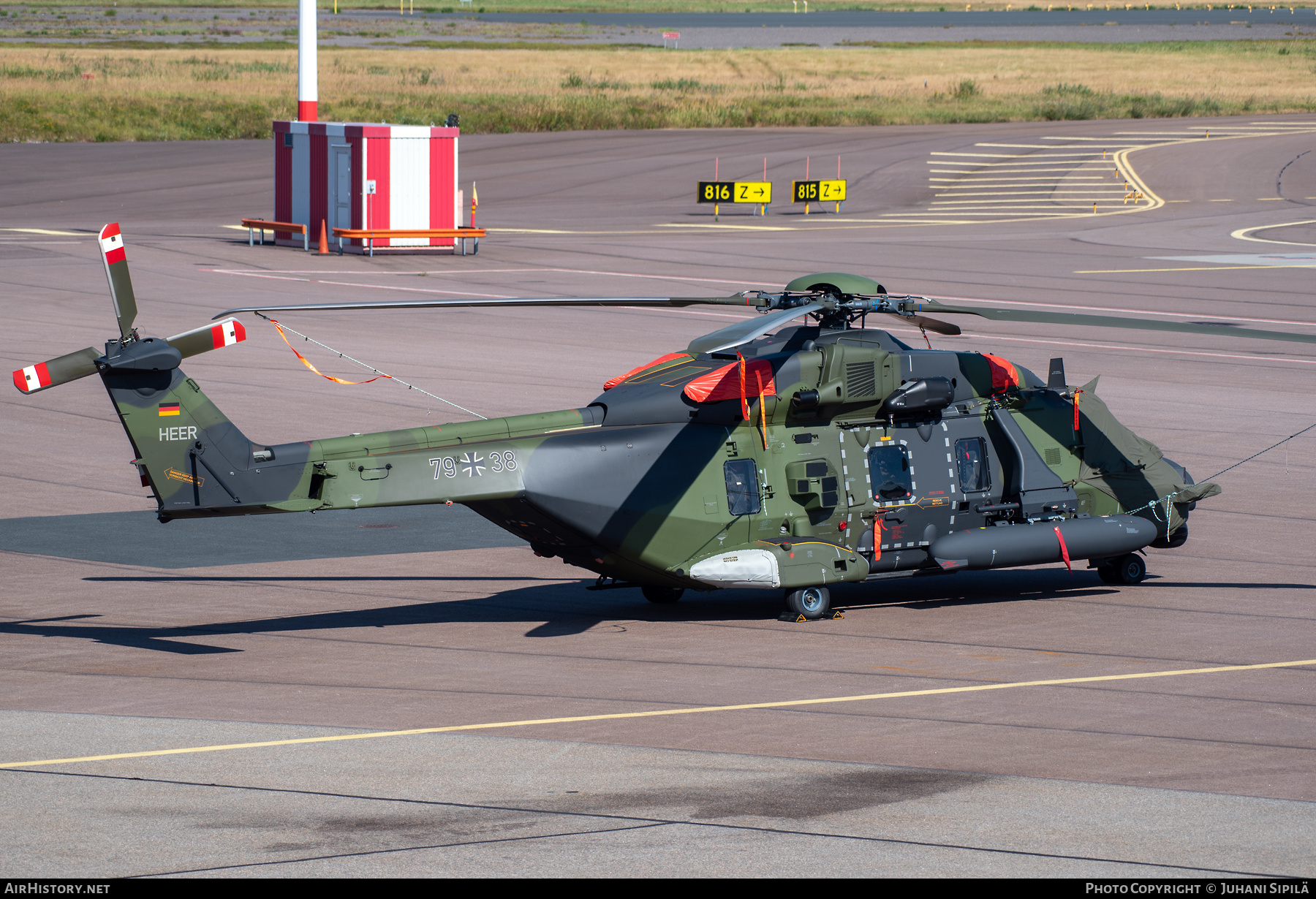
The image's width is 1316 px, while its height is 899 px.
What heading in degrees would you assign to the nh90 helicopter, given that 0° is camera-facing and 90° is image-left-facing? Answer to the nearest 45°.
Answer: approximately 225°
